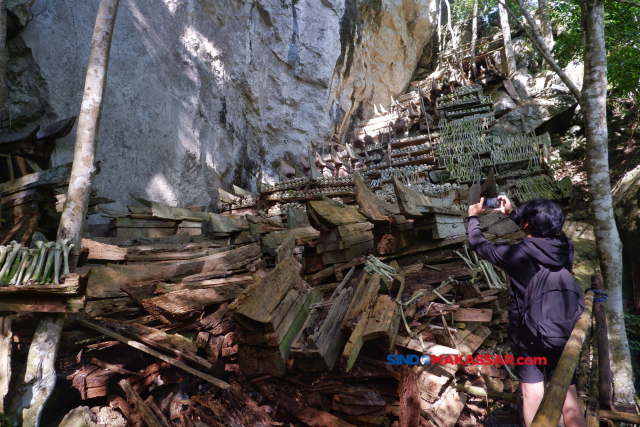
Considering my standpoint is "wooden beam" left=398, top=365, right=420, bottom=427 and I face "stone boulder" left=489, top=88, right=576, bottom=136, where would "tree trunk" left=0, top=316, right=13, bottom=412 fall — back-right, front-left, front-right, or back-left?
back-left

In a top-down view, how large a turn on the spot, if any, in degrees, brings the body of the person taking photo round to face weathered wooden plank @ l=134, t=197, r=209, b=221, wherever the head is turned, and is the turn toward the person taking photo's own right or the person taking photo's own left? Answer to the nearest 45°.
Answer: approximately 45° to the person taking photo's own left

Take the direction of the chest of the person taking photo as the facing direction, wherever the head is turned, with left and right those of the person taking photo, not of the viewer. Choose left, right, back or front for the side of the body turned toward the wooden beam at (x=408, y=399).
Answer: left

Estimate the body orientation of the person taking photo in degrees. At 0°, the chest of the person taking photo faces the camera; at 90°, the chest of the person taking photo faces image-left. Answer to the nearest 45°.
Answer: approximately 135°

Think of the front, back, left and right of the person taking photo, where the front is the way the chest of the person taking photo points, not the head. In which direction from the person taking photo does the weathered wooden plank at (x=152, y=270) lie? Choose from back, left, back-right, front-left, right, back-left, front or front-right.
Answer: front-left

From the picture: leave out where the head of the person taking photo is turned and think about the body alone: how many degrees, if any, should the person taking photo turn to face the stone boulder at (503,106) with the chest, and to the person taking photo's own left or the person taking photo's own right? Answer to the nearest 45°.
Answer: approximately 45° to the person taking photo's own right

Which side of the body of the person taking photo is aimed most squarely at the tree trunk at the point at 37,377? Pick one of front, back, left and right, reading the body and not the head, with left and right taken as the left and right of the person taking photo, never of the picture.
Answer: left

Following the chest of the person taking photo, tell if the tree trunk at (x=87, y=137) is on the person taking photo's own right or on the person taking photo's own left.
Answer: on the person taking photo's own left
